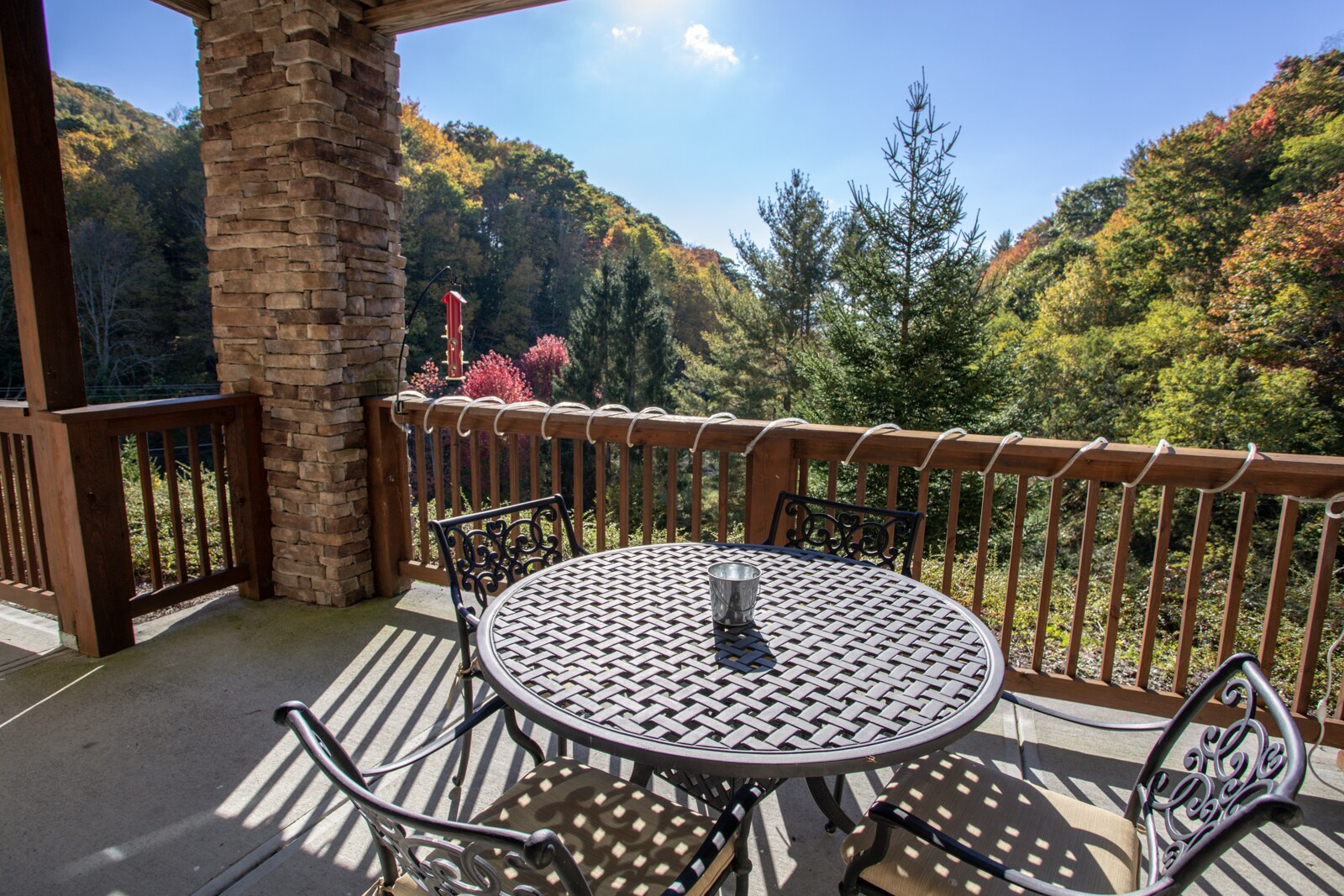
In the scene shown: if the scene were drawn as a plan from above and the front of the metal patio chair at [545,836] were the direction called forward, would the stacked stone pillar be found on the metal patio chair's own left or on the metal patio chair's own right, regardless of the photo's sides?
on the metal patio chair's own left

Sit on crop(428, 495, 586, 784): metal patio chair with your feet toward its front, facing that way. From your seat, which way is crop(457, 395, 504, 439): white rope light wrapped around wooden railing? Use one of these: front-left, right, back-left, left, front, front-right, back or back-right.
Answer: back-left

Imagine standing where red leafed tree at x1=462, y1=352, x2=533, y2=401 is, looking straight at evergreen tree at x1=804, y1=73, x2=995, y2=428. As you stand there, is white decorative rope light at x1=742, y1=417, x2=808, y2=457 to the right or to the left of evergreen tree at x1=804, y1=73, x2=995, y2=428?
right

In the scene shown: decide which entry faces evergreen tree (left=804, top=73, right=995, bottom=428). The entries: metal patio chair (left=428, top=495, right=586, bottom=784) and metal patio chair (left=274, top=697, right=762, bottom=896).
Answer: metal patio chair (left=274, top=697, right=762, bottom=896)

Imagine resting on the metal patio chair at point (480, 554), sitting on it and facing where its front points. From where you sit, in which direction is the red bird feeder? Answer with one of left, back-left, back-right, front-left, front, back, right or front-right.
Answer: back-left

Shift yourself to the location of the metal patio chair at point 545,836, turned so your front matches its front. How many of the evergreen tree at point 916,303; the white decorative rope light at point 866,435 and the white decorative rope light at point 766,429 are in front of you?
3

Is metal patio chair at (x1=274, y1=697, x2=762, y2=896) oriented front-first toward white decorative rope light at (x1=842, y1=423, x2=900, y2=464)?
yes

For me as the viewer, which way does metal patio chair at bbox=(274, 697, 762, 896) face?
facing away from the viewer and to the right of the viewer

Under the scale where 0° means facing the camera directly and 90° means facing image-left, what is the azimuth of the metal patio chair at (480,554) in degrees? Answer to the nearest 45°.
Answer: approximately 315°

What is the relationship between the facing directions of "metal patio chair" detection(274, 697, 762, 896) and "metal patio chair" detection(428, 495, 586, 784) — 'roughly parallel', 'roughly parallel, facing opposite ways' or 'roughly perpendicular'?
roughly perpendicular

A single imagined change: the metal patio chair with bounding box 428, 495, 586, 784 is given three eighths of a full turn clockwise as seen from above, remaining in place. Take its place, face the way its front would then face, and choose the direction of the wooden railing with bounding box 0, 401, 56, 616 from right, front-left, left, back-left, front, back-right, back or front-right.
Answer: front-right

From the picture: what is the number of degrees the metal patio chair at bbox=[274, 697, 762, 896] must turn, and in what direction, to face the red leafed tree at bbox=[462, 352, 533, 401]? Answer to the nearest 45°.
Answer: approximately 45° to its left

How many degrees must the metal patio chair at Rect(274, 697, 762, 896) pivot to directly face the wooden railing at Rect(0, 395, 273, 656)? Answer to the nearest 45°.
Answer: approximately 90° to its left

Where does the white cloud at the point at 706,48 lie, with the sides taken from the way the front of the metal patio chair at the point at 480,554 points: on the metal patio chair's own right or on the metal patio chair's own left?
on the metal patio chair's own left
